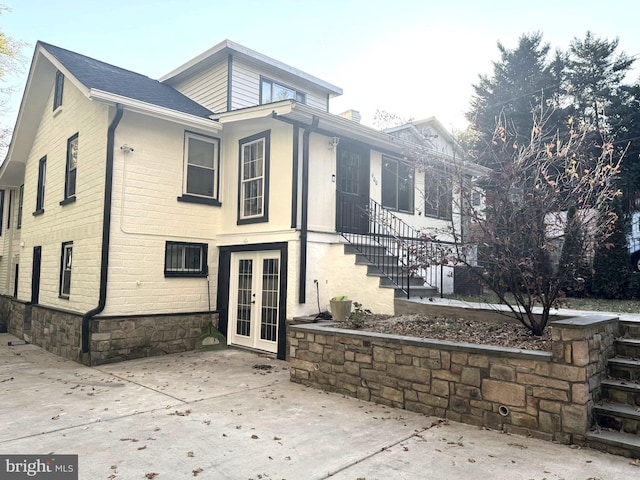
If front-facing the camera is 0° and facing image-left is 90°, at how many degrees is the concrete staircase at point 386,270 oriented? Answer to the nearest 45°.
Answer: approximately 315°

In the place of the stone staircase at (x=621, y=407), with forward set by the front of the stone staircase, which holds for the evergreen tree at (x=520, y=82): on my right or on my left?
on my right

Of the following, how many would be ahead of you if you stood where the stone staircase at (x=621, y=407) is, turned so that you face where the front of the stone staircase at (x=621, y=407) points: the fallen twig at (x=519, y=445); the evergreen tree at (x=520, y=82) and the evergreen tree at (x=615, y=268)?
1

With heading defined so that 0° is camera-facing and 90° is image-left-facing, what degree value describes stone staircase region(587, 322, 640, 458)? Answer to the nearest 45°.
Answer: approximately 45°

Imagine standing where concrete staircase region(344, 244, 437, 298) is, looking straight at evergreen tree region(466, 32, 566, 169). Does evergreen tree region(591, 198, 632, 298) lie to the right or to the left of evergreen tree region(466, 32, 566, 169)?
right

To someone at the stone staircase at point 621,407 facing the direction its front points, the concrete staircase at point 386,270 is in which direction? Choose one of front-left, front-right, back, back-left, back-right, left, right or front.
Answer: right

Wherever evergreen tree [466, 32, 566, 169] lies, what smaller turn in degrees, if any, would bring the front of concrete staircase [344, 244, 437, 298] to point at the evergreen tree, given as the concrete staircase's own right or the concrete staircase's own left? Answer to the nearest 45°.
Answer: approximately 90° to the concrete staircase's own left

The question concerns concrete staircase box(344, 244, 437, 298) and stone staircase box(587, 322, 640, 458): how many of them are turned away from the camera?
0

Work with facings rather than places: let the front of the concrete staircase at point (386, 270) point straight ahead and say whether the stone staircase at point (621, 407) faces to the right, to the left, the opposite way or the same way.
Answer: to the right

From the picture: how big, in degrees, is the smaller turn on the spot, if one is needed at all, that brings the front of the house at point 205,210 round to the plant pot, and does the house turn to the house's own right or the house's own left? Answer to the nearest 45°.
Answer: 0° — it already faces it

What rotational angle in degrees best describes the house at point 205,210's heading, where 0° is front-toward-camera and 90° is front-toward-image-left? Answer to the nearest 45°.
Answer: approximately 315°

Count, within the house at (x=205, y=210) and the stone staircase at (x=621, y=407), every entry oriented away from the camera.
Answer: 0

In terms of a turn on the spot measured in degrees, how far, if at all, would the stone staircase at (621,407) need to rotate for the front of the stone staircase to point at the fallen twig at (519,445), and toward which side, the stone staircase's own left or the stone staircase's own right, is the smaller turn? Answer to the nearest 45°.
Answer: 0° — it already faces it

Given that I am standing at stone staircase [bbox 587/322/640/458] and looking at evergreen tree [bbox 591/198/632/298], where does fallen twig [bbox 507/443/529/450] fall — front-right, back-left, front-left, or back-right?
back-left
